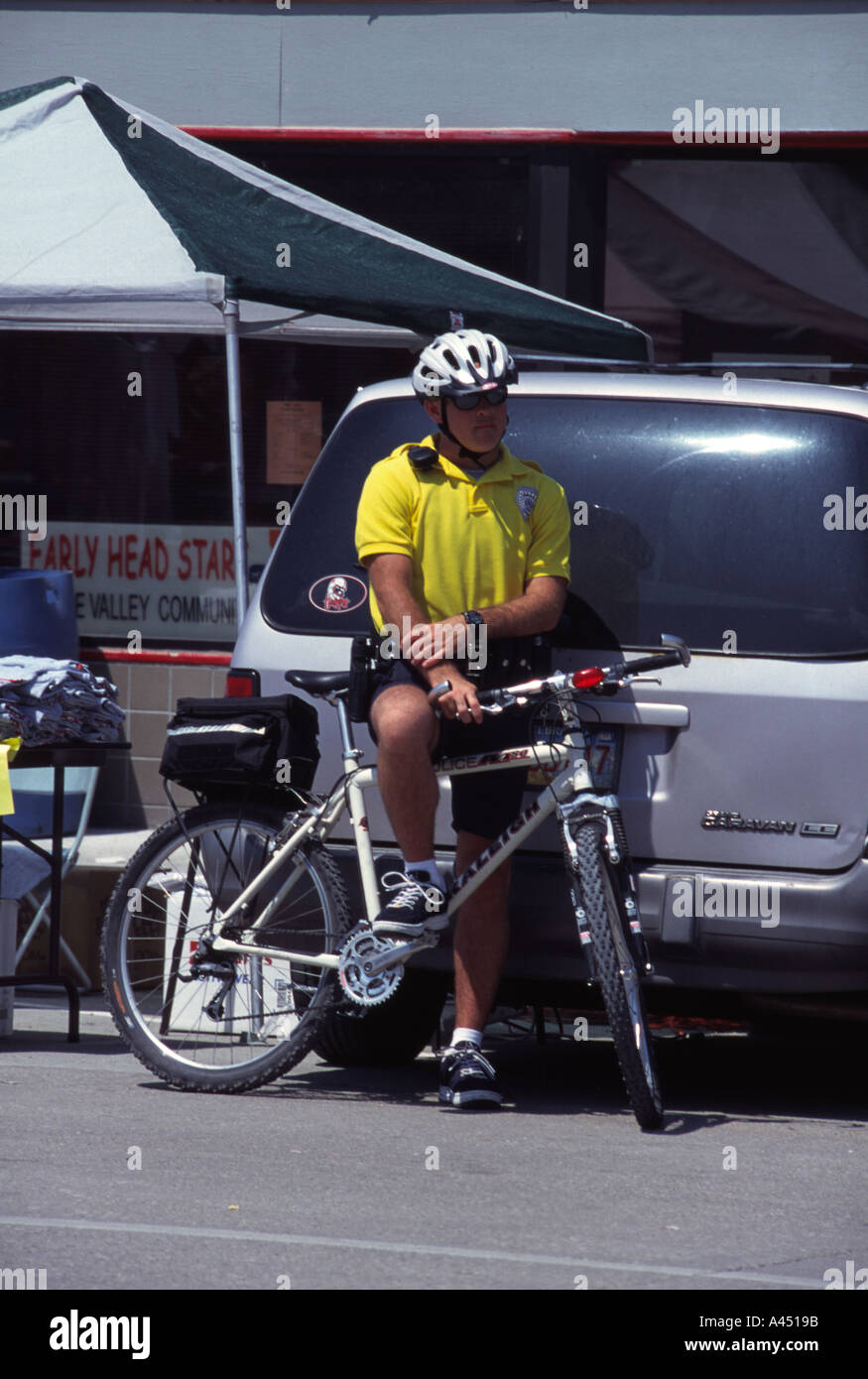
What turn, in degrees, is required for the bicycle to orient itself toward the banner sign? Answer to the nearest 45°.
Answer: approximately 135° to its left

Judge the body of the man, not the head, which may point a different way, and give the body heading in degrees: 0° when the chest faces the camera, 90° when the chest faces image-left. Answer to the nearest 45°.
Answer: approximately 0°

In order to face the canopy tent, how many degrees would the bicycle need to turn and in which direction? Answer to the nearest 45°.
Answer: approximately 135° to its left

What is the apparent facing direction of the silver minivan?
away from the camera

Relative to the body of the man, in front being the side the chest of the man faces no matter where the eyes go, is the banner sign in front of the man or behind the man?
behind

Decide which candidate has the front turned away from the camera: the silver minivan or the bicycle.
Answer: the silver minivan

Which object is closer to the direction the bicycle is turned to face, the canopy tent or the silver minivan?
the silver minivan

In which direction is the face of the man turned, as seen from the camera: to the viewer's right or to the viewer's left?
to the viewer's right
